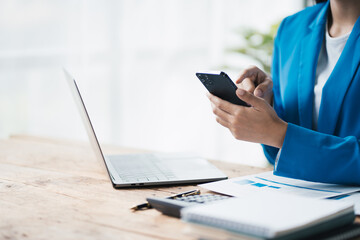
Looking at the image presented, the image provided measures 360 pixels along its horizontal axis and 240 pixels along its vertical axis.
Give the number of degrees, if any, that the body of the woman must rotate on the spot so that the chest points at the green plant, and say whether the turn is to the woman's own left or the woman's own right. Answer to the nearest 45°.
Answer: approximately 135° to the woman's own right

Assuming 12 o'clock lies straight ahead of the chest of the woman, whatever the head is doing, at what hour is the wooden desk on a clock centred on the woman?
The wooden desk is roughly at 12 o'clock from the woman.

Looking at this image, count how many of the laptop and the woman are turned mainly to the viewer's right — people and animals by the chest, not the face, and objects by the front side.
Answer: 1

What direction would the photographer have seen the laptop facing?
facing to the right of the viewer
